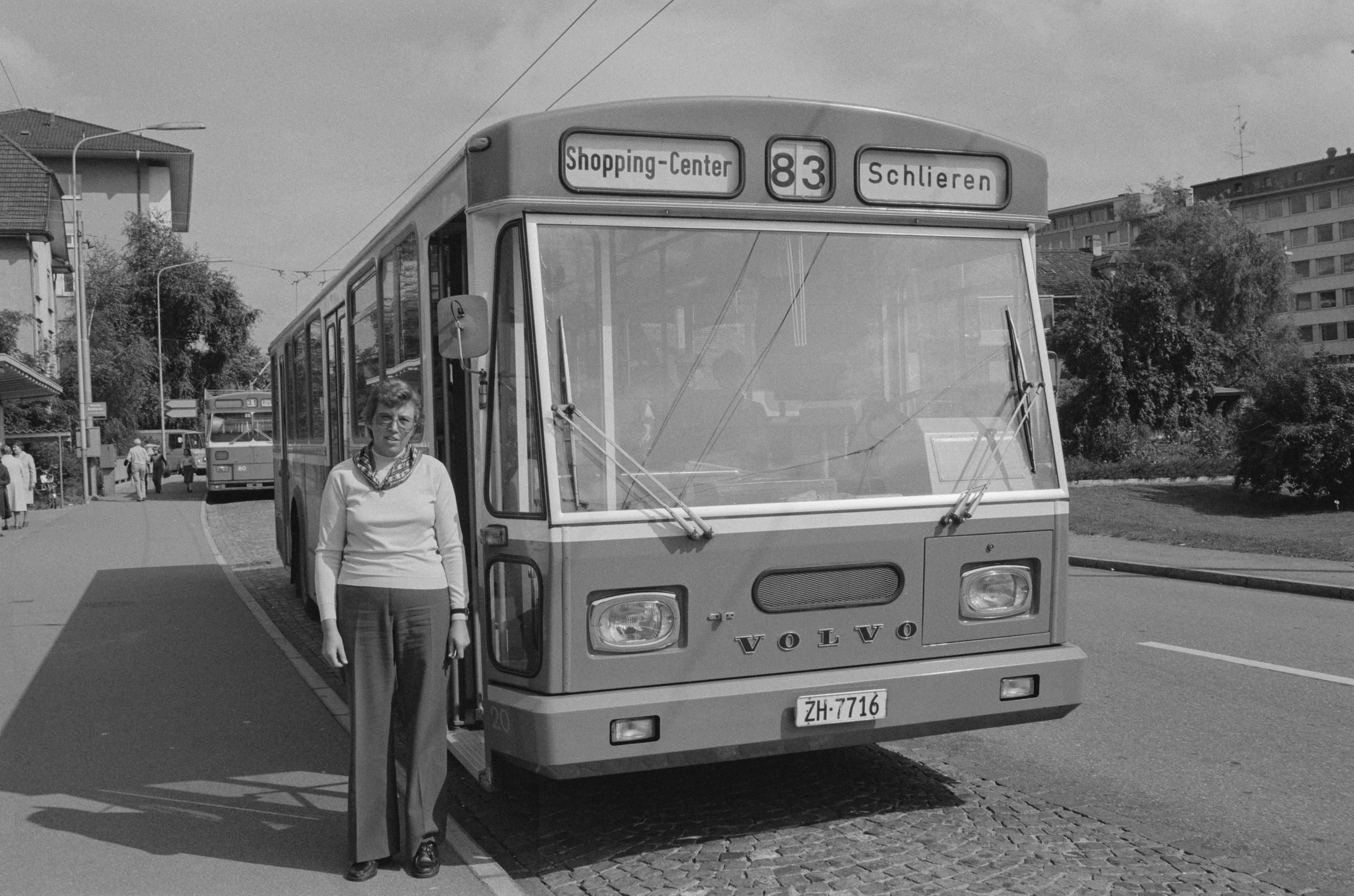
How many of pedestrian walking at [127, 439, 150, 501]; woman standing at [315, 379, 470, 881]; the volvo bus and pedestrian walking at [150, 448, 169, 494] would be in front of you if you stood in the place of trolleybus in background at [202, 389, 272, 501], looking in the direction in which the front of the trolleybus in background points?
2

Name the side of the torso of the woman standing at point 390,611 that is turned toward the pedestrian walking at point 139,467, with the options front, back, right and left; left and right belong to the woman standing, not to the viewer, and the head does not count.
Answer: back

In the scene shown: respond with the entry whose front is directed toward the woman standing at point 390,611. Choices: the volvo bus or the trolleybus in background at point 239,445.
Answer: the trolleybus in background

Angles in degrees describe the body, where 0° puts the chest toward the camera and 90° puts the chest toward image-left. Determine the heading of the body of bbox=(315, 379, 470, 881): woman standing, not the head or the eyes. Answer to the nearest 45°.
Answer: approximately 0°

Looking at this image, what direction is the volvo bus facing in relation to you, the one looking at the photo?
facing the viewer and to the right of the viewer

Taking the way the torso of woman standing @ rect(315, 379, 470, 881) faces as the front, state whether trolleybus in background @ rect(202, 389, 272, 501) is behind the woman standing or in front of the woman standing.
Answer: behind

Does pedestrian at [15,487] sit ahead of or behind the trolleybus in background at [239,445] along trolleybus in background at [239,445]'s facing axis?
ahead

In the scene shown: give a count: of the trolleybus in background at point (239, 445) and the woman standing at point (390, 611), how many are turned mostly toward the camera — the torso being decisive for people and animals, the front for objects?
2

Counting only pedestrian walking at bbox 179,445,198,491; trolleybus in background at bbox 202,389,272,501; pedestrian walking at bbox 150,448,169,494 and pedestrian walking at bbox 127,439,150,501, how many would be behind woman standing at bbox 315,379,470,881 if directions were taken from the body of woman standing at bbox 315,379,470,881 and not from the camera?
4
